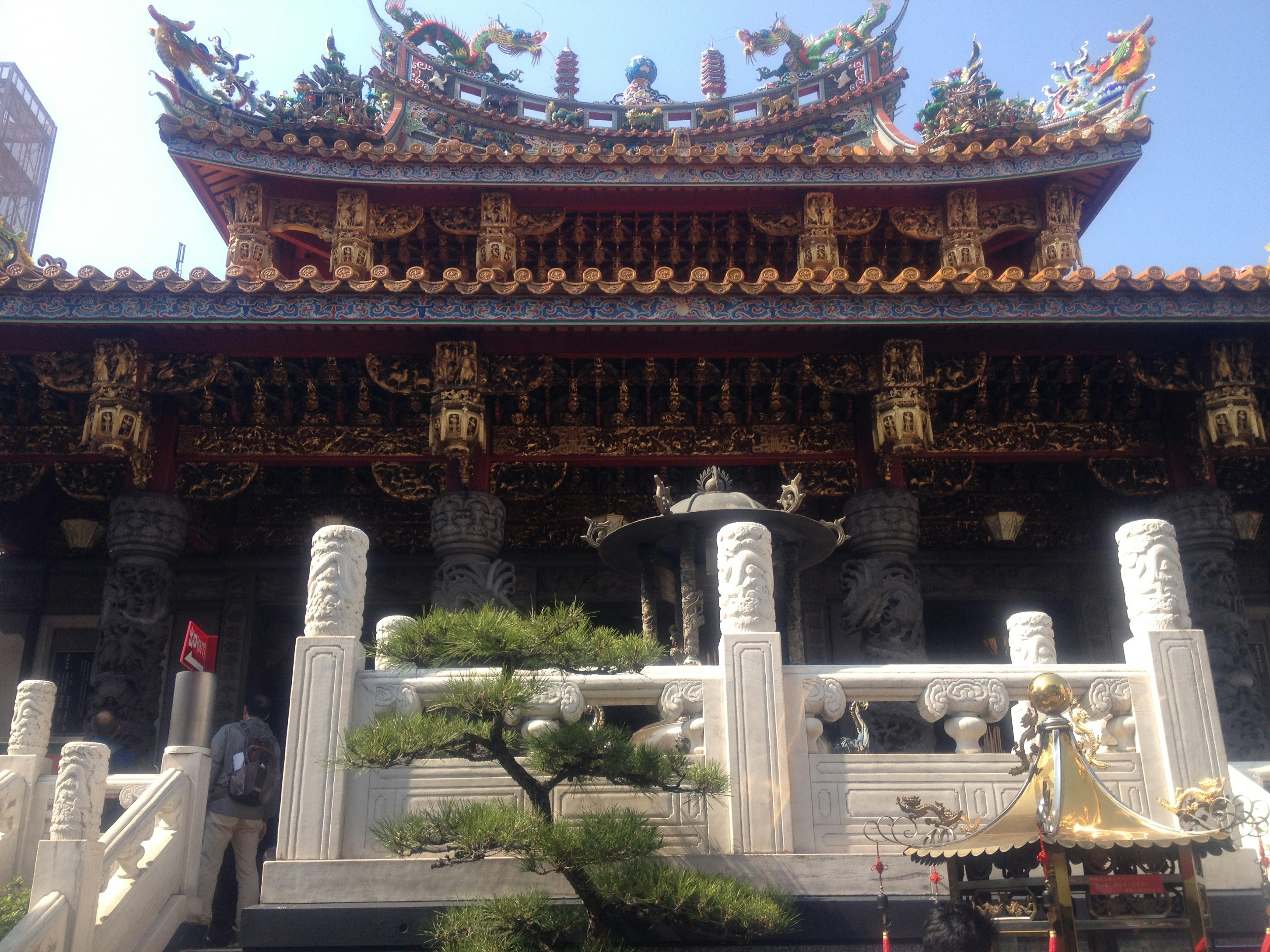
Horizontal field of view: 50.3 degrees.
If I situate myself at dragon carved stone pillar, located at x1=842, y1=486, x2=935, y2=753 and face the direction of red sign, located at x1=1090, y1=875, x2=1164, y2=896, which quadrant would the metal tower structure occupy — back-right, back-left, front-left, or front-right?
back-right

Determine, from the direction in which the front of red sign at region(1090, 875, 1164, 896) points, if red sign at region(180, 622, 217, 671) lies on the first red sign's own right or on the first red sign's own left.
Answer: on the first red sign's own right

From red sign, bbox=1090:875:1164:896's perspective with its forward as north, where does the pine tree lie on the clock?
The pine tree is roughly at 3 o'clock from the red sign.

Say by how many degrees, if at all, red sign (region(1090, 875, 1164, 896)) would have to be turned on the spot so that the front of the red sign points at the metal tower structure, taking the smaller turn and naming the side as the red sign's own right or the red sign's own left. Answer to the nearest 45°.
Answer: approximately 135° to the red sign's own right

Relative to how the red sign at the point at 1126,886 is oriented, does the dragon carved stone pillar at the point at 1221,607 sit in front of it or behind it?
behind

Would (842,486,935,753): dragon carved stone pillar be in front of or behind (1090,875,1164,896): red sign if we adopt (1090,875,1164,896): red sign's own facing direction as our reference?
behind

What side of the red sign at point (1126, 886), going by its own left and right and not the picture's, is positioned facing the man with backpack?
right

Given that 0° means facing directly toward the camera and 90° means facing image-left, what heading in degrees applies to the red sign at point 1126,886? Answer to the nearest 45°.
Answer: approximately 0°
